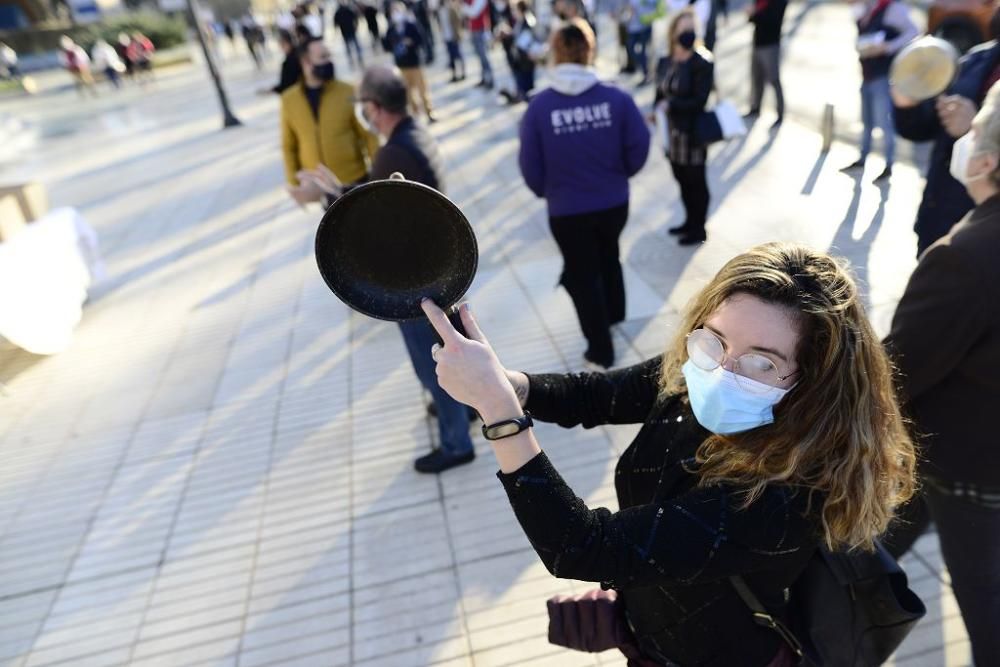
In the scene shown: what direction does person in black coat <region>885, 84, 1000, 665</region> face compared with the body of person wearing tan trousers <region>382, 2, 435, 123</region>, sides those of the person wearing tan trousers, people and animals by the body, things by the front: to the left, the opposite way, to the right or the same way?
to the right

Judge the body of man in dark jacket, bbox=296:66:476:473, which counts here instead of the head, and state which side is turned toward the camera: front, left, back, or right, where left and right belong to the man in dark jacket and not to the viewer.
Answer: left

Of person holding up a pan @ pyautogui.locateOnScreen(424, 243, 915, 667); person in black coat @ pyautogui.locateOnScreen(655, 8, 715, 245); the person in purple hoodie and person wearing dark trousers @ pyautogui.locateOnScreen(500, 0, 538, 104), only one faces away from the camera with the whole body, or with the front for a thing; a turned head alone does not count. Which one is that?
the person in purple hoodie

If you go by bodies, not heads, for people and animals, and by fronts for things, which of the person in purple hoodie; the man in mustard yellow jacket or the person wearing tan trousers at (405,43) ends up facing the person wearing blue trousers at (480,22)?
the person in purple hoodie

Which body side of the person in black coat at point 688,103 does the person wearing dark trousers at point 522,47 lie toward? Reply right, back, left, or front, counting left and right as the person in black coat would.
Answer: right

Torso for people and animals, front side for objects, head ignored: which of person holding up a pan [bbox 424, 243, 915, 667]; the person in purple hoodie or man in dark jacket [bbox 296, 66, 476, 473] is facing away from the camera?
the person in purple hoodie

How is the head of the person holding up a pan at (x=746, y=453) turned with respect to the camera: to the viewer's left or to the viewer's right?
to the viewer's left

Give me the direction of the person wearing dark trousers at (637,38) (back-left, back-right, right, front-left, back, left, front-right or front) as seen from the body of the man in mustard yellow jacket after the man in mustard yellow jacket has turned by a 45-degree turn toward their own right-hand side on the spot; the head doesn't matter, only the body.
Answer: back

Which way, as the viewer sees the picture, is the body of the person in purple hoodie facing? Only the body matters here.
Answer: away from the camera

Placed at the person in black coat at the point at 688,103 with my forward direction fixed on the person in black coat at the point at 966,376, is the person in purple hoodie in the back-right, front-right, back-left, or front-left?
front-right

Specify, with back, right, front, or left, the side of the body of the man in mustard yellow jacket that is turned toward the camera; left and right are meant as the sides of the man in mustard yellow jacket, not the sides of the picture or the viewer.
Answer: front

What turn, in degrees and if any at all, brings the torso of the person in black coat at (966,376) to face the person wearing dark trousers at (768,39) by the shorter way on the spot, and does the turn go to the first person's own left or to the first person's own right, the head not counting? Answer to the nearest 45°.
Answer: approximately 90° to the first person's own right

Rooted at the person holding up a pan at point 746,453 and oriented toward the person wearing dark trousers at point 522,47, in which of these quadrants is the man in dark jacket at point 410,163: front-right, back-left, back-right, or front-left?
front-left

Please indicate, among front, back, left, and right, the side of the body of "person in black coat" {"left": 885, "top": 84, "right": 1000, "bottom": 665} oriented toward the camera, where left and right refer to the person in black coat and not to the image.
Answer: left

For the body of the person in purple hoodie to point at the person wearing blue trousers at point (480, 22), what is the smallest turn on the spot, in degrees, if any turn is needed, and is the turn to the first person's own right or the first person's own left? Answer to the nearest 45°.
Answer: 0° — they already face them

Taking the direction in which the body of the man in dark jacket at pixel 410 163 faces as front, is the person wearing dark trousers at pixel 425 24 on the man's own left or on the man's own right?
on the man's own right
